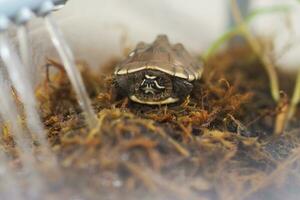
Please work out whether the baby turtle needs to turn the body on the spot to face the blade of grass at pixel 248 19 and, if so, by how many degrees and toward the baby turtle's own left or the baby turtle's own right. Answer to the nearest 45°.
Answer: approximately 135° to the baby turtle's own left

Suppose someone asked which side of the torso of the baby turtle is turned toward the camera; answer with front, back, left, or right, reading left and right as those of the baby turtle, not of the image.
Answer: front
